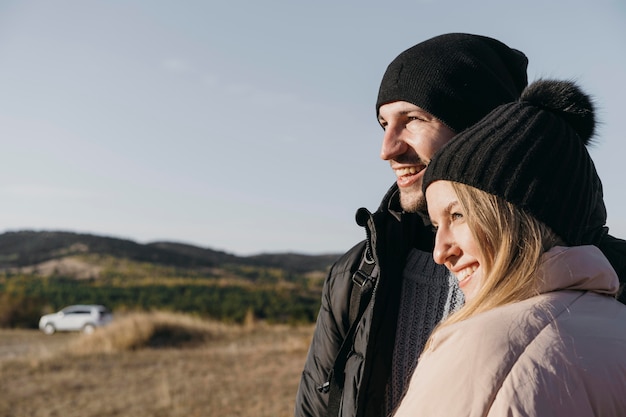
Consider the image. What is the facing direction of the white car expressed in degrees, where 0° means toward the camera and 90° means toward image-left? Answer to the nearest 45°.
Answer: approximately 135°

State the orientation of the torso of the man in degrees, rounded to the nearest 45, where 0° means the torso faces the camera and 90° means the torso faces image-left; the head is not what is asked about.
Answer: approximately 45°

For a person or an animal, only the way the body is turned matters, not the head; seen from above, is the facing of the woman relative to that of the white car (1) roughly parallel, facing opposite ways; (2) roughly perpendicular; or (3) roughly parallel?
roughly parallel

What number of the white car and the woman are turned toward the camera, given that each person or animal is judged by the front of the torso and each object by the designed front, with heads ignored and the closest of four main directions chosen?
0

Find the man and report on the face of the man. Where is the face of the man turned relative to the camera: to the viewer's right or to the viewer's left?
to the viewer's left

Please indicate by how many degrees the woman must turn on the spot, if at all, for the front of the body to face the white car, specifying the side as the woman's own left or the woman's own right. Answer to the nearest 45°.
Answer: approximately 45° to the woman's own right

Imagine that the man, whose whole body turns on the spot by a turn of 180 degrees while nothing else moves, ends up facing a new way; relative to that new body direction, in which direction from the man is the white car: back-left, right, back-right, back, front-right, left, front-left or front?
left

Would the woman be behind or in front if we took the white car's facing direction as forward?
behind

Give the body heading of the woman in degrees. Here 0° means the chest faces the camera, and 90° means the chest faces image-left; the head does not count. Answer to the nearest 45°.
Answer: approximately 90°

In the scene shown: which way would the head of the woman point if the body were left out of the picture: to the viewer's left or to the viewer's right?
to the viewer's left
